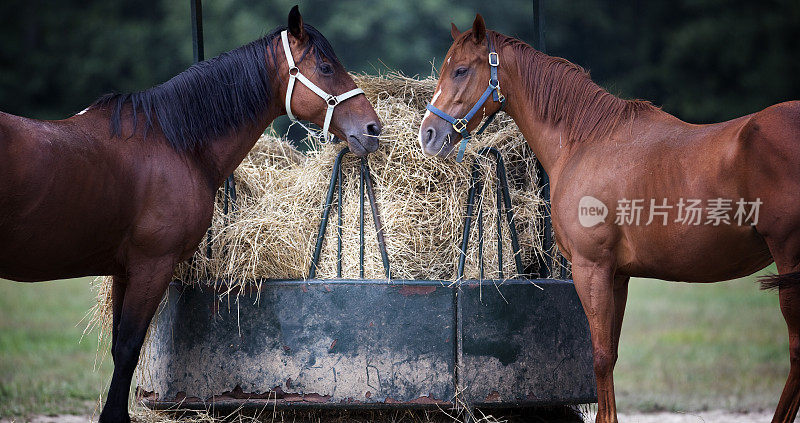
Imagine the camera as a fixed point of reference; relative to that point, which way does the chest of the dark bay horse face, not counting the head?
to the viewer's right

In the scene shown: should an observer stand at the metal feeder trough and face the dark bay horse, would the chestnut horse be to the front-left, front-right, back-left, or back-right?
back-left

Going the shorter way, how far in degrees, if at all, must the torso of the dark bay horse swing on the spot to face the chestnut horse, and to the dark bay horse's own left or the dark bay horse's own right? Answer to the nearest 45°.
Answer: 0° — it already faces it

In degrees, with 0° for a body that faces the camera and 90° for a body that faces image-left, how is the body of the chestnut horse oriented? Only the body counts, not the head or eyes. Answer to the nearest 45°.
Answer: approximately 90°

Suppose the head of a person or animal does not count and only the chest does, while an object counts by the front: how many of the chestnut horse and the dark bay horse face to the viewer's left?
1

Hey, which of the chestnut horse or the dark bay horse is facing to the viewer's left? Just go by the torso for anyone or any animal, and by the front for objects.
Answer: the chestnut horse

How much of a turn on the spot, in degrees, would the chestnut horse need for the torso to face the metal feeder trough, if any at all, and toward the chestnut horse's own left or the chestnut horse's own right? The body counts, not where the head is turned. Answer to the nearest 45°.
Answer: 0° — it already faces it

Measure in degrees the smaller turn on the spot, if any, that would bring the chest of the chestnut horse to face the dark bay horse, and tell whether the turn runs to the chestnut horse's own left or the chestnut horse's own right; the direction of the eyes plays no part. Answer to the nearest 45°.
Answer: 0° — it already faces it
